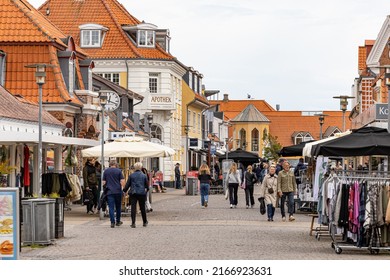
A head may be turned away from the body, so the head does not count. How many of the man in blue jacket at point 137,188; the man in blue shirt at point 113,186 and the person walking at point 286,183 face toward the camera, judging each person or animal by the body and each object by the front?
1

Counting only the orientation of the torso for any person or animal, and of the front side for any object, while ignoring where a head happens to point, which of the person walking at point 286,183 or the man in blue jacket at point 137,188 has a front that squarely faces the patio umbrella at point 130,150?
the man in blue jacket

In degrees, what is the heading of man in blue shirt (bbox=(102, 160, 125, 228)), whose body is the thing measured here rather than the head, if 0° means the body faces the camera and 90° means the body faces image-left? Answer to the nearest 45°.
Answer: approximately 180°

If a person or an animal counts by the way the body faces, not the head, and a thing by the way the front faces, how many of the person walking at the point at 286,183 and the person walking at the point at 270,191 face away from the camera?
0

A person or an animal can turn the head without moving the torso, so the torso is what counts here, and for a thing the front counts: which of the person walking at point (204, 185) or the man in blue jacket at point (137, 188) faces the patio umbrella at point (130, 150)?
the man in blue jacket

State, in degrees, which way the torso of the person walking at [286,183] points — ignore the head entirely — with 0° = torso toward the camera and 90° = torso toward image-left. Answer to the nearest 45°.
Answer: approximately 0°

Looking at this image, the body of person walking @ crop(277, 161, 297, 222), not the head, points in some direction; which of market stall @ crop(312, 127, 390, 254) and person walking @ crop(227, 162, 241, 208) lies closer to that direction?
the market stall

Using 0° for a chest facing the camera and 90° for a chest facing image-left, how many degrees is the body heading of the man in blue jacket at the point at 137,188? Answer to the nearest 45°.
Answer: approximately 180°

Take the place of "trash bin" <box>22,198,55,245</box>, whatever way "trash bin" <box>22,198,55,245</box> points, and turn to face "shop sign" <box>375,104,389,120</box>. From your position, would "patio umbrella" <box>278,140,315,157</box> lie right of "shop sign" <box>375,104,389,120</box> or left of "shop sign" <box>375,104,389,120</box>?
left

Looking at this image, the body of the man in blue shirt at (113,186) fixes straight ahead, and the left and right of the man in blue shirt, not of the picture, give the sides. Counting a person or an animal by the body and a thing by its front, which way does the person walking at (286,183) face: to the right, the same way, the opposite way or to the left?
the opposite way
